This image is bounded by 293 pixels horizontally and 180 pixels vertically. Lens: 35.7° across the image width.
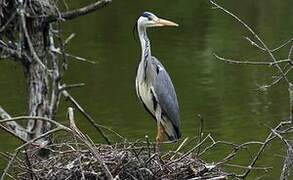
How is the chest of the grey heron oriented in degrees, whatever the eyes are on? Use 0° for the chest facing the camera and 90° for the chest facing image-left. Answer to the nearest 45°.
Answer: approximately 45°

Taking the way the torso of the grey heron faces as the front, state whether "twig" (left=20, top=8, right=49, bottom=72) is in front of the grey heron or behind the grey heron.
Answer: in front

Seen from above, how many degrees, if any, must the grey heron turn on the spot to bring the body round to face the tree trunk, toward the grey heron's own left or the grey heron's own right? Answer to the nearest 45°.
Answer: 0° — it already faces it
